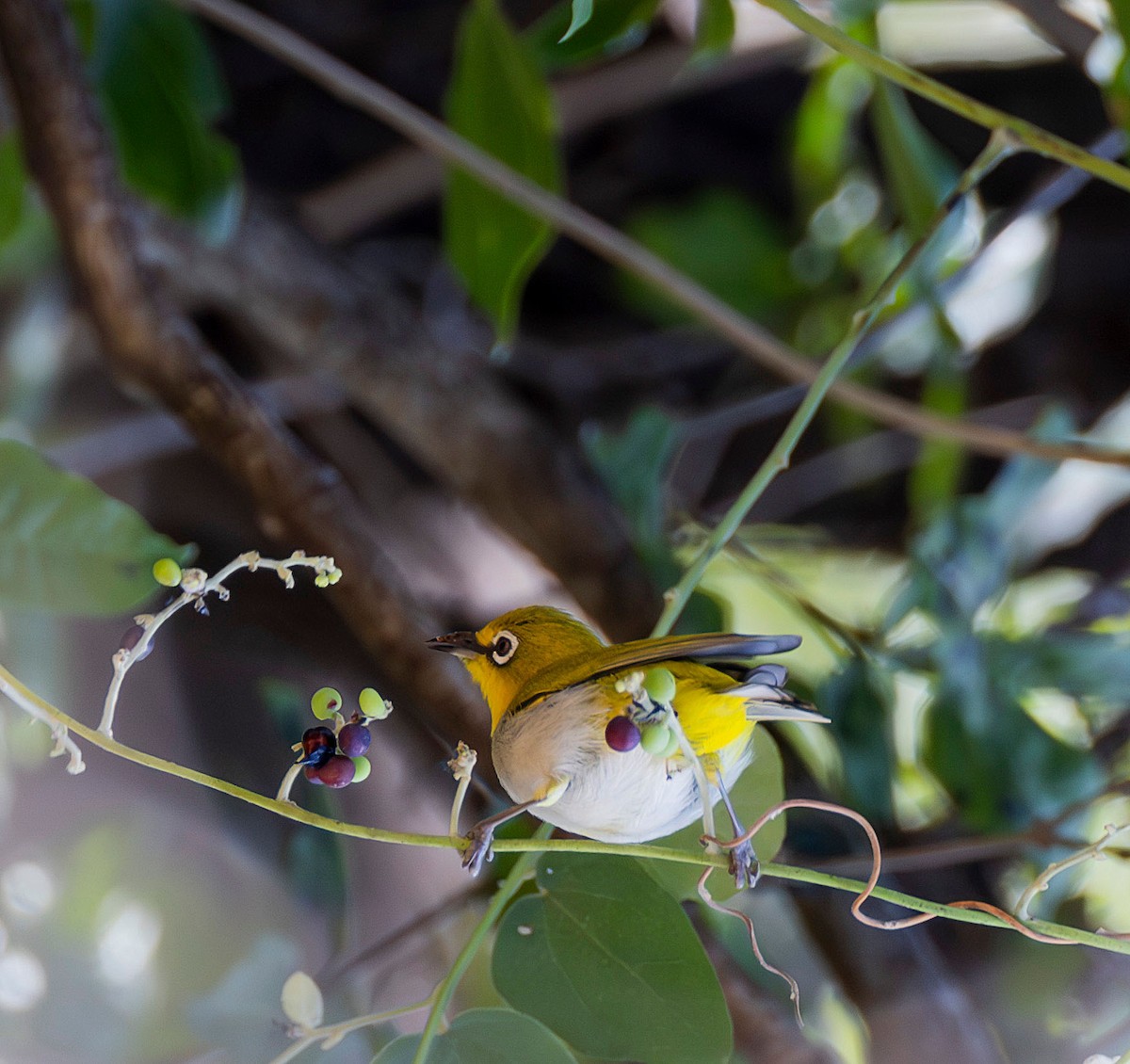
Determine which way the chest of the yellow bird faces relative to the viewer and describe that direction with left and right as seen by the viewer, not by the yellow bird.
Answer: facing to the left of the viewer
